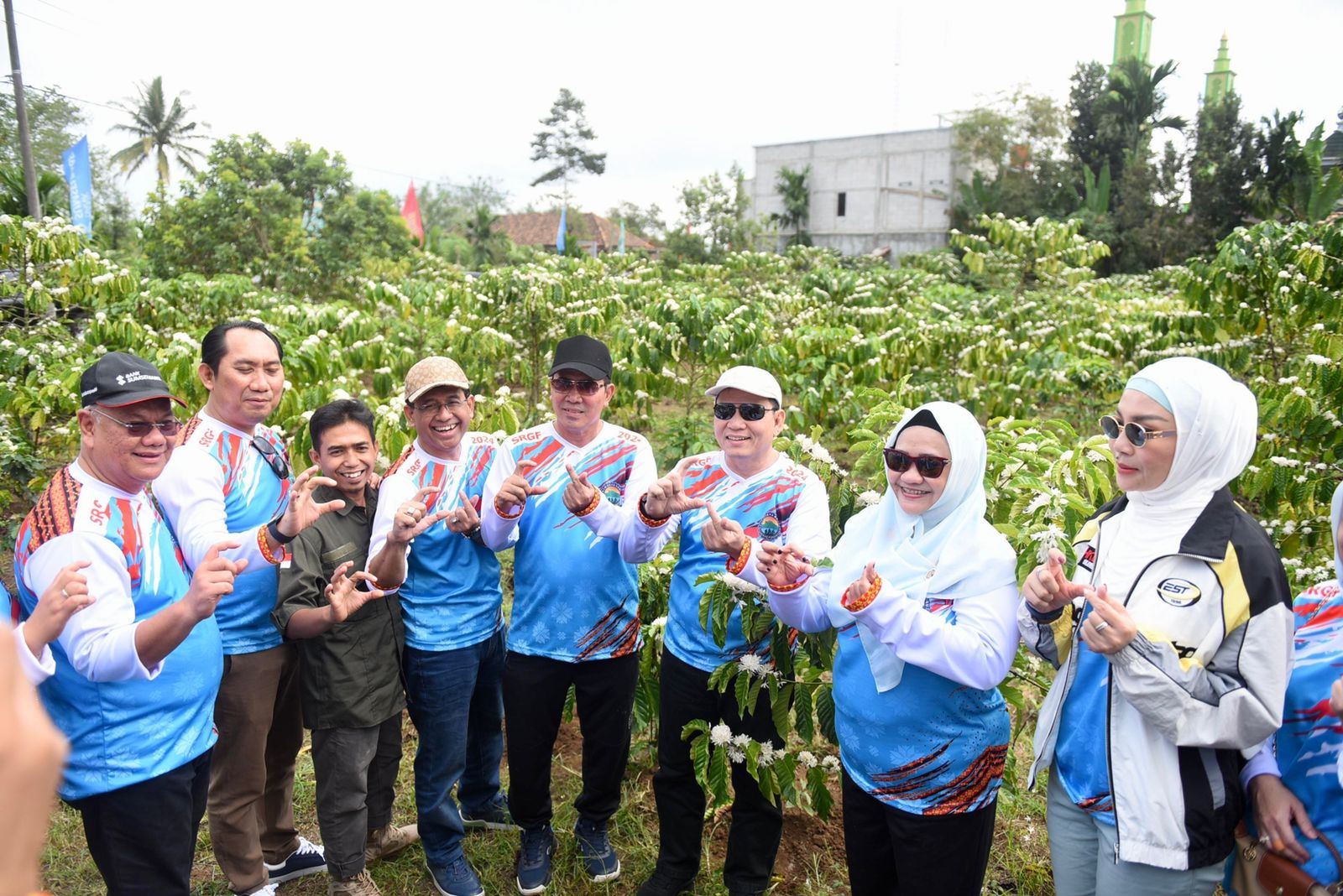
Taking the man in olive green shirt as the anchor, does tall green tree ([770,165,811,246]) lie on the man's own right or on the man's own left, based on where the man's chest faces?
on the man's own left

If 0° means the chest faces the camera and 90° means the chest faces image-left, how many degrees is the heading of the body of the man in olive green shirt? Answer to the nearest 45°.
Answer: approximately 315°

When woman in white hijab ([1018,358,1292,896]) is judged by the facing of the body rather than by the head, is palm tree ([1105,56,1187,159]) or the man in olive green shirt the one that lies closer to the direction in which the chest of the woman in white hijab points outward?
the man in olive green shirt

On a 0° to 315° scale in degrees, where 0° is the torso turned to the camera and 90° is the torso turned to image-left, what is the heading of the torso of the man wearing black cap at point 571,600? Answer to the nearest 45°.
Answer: approximately 0°

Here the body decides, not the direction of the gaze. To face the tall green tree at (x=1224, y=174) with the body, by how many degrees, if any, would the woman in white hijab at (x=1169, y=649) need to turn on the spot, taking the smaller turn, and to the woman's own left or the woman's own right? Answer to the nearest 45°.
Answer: approximately 135° to the woman's own right

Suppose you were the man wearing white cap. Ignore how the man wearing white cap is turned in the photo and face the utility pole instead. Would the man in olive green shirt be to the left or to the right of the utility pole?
left

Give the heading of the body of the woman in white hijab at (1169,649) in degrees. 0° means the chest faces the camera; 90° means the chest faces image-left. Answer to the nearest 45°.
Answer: approximately 45°

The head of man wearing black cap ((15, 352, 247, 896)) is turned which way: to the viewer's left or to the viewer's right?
to the viewer's right

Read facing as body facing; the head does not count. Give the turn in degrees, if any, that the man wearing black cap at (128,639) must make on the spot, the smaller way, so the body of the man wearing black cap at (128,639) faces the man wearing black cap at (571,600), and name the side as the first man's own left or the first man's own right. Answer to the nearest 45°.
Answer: approximately 45° to the first man's own left
